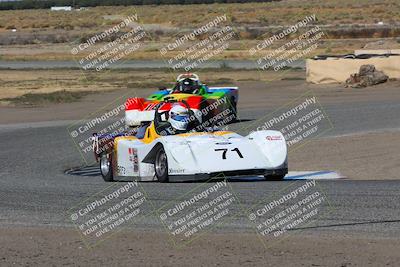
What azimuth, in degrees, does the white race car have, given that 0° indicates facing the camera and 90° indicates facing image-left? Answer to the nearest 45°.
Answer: approximately 315°
